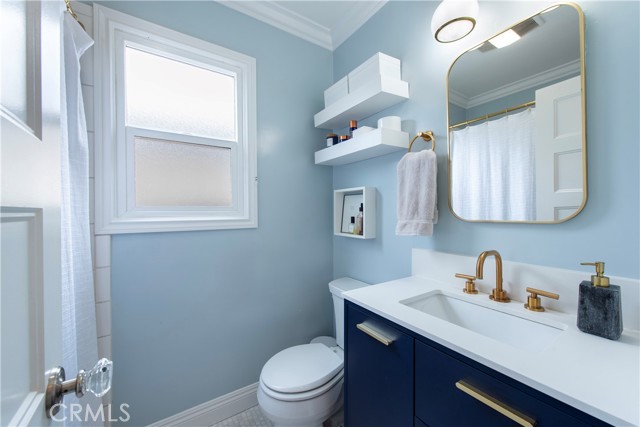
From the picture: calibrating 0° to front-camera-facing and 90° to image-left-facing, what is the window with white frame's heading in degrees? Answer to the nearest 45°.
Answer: approximately 315°

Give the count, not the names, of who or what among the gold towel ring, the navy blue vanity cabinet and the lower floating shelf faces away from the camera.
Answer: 0

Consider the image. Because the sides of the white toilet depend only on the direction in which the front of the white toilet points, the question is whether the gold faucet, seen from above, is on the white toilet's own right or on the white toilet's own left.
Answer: on the white toilet's own left

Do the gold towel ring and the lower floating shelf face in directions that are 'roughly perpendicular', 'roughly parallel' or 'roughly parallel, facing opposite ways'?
roughly parallel

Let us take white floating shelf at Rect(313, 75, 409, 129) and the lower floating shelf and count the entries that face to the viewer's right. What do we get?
0

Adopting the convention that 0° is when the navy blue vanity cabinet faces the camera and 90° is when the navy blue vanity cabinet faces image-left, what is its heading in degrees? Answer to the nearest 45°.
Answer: approximately 45°

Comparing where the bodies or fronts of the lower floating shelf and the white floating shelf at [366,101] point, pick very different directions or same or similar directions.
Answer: same or similar directions

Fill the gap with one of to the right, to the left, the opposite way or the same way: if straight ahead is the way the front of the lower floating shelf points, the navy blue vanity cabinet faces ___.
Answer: the same way

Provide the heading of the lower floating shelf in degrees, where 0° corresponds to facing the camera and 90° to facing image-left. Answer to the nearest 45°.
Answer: approximately 45°

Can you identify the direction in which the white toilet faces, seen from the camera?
facing the viewer and to the left of the viewer

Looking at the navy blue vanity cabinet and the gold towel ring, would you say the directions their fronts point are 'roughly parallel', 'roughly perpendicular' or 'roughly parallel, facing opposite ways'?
roughly parallel
